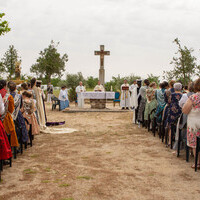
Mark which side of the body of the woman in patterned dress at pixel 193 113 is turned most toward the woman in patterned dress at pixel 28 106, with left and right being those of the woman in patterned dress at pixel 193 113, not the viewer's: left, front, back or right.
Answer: left

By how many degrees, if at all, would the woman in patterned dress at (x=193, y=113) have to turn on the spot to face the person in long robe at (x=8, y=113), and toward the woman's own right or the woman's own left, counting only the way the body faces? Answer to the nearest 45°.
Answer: approximately 90° to the woman's own left

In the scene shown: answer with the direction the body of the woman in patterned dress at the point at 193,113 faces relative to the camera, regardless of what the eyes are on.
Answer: away from the camera

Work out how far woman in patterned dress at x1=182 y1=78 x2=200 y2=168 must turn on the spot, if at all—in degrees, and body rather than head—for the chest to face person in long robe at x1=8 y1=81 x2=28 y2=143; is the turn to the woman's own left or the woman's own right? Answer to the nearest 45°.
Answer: approximately 90° to the woman's own left

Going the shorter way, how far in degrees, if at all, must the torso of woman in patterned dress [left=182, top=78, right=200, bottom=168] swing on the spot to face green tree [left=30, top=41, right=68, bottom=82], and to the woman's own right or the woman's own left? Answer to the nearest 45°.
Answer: approximately 45° to the woman's own left

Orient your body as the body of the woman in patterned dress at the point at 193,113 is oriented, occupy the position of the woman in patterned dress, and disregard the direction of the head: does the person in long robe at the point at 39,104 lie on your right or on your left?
on your left
